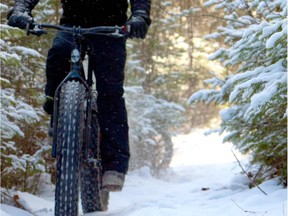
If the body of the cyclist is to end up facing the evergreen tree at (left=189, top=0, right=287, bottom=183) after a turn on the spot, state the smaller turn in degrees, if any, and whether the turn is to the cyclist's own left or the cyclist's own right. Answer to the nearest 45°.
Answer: approximately 90° to the cyclist's own left

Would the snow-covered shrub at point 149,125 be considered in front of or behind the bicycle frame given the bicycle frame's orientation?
behind

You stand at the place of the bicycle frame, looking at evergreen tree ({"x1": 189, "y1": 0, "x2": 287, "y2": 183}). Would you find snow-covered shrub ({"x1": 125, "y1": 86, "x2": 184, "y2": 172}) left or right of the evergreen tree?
left

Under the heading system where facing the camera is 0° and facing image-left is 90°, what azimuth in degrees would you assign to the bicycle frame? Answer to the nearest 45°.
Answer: approximately 0°

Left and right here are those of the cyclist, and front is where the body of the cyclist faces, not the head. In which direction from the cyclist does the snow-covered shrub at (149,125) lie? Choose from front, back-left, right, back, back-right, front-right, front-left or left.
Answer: back

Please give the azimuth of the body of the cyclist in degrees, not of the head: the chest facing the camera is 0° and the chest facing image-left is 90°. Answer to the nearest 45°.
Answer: approximately 0°

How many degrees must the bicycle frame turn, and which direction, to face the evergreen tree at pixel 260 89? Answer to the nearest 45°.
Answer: approximately 90° to its left
